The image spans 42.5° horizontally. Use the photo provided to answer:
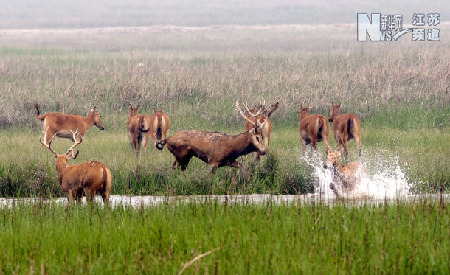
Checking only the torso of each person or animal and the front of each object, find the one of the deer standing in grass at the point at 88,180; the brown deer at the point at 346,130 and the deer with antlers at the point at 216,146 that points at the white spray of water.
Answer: the deer with antlers

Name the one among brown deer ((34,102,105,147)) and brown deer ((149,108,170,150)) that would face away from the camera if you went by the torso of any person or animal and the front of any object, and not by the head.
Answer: brown deer ((149,108,170,150))

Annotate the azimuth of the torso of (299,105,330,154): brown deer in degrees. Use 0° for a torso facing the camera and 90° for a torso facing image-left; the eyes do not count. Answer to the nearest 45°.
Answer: approximately 135°

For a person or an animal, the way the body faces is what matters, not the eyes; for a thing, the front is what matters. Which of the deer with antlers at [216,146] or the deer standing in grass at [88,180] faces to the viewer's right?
the deer with antlers

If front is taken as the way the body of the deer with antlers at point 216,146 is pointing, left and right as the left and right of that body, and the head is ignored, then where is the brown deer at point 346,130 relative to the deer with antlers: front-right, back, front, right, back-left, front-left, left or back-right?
front-left

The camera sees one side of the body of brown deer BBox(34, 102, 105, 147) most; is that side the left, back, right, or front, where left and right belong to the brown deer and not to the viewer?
right

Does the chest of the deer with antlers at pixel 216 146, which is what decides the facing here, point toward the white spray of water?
yes

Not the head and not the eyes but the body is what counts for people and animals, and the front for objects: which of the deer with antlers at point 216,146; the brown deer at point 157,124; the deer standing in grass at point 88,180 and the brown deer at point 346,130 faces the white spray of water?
the deer with antlers

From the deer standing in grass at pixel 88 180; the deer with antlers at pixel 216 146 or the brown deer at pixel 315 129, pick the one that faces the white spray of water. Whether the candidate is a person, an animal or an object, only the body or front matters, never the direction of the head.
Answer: the deer with antlers

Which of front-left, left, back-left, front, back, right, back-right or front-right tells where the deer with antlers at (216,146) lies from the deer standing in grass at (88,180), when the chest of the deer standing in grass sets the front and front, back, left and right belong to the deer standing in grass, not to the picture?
right

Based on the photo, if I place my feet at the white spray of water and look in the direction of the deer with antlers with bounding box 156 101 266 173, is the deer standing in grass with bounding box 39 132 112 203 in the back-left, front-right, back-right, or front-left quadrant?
front-left

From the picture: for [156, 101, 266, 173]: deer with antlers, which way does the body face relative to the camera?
to the viewer's right

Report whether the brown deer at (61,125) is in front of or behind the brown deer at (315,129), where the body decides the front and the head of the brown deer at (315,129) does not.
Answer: in front

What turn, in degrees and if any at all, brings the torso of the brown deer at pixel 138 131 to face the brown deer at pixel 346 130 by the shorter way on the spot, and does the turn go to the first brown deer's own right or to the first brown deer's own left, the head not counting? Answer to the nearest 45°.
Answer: approximately 135° to the first brown deer's own right

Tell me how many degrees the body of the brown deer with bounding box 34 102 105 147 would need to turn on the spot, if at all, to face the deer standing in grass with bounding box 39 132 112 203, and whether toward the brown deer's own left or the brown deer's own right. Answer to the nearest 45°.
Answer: approximately 90° to the brown deer's own right

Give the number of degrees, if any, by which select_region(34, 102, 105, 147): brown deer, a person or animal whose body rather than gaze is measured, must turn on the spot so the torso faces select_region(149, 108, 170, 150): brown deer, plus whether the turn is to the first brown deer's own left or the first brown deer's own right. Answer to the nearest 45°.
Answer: approximately 45° to the first brown deer's own right

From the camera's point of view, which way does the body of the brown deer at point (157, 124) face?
away from the camera

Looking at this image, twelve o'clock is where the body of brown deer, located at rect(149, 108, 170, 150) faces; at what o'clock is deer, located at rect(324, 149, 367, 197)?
The deer is roughly at 5 o'clock from the brown deer.
